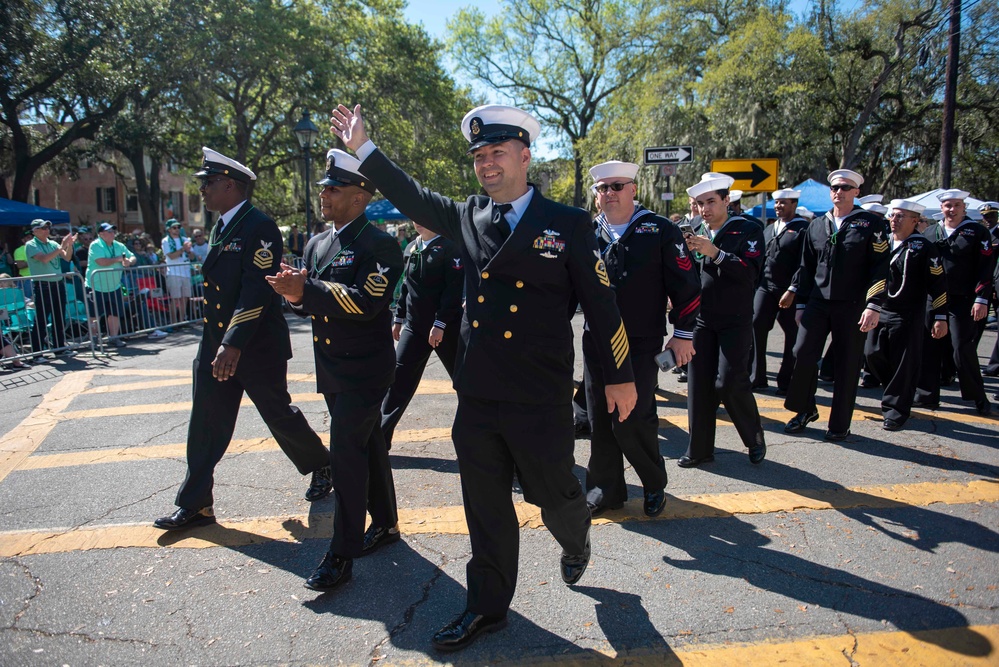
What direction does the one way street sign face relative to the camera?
toward the camera

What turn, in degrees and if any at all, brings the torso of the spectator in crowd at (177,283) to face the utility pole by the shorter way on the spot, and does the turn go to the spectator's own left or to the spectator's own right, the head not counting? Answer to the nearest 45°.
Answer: approximately 45° to the spectator's own left

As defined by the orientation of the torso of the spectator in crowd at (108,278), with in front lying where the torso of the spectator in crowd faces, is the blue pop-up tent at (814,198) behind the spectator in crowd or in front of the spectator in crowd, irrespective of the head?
in front

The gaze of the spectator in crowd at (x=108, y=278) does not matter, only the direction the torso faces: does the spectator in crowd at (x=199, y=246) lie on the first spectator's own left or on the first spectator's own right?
on the first spectator's own left

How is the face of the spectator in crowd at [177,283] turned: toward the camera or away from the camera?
toward the camera

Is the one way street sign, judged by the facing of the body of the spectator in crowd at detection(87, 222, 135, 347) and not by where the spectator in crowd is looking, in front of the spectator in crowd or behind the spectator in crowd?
in front

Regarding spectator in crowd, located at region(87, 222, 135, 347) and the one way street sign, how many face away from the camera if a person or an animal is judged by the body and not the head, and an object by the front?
0

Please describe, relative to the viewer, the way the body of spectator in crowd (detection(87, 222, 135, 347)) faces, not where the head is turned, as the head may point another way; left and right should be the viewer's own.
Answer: facing the viewer and to the right of the viewer

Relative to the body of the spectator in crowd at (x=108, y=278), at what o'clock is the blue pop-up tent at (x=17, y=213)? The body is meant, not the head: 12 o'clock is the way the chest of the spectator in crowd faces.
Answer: The blue pop-up tent is roughly at 7 o'clock from the spectator in crowd.

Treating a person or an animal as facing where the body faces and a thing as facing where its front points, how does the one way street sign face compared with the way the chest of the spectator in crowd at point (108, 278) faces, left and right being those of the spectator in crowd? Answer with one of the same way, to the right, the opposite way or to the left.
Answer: to the right

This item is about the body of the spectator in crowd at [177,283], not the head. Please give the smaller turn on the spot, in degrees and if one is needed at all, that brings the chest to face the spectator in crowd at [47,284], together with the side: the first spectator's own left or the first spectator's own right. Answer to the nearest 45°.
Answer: approximately 90° to the first spectator's own right

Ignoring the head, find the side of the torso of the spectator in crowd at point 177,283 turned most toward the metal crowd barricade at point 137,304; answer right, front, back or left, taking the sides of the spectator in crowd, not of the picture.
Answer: right

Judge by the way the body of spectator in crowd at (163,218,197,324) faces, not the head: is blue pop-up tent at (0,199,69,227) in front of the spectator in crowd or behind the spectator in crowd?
behind

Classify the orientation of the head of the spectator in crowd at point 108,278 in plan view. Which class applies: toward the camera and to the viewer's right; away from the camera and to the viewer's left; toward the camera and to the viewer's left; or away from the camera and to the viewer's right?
toward the camera and to the viewer's right

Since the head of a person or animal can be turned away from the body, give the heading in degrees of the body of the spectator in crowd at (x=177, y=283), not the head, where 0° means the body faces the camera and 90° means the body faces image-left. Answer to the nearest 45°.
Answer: approximately 315°
